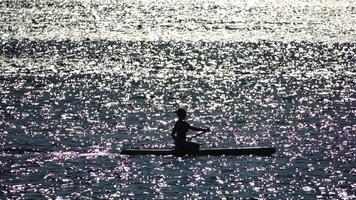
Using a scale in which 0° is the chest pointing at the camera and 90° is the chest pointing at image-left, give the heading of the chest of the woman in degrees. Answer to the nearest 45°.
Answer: approximately 270°
